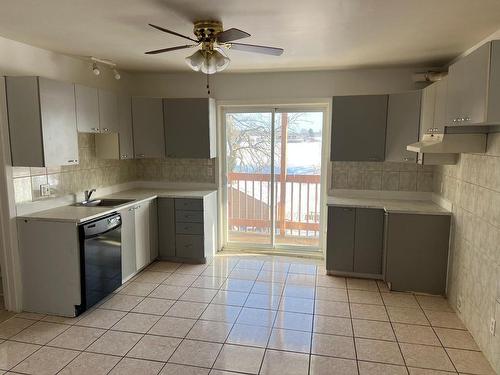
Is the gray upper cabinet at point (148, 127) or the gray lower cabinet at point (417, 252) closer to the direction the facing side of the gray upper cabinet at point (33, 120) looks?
the gray lower cabinet

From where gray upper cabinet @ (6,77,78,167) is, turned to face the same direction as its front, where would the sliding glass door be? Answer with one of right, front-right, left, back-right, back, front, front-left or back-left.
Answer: front-left

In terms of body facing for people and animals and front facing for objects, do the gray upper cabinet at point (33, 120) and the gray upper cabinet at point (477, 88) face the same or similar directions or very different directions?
very different directions

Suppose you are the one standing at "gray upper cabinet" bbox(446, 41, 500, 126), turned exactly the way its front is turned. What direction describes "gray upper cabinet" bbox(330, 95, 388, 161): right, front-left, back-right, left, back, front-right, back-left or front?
right

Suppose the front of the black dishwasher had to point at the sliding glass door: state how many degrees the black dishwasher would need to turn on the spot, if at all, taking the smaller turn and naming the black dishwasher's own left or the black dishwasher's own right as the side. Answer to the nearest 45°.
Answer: approximately 45° to the black dishwasher's own left

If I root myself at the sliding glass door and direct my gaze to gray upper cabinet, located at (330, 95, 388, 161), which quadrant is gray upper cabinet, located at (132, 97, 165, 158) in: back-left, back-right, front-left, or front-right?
back-right

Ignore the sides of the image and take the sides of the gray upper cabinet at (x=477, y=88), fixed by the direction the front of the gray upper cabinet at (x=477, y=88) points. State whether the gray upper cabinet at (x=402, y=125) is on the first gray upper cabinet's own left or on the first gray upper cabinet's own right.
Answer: on the first gray upper cabinet's own right

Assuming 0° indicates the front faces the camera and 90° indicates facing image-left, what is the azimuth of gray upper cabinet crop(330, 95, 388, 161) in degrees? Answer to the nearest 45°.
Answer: approximately 0°

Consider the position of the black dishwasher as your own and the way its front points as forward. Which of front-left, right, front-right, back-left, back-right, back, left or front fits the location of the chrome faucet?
back-left

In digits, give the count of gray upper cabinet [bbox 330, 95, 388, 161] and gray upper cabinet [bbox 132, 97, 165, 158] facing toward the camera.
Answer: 2
